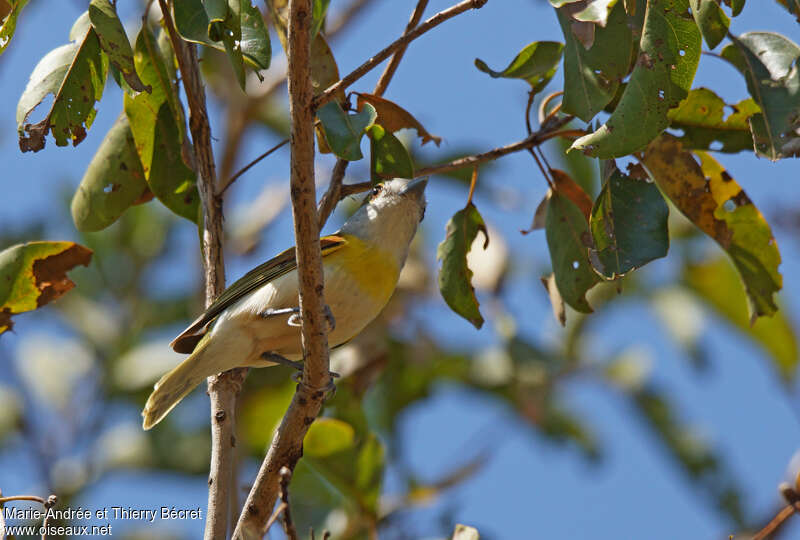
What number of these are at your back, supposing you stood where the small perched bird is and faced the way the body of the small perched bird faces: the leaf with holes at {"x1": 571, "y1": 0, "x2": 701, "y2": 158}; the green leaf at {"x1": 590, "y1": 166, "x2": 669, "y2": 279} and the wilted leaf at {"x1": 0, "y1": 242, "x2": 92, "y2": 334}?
1

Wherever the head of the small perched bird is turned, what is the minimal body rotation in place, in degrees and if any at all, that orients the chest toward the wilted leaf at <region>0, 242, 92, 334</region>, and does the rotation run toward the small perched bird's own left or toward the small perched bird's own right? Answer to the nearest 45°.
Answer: approximately 180°

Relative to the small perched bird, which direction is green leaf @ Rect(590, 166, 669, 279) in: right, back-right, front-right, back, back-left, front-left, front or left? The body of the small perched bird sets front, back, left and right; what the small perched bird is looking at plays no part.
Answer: front-right

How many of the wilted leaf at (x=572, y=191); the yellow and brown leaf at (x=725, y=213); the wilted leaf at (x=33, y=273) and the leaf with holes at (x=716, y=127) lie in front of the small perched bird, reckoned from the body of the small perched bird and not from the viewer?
3

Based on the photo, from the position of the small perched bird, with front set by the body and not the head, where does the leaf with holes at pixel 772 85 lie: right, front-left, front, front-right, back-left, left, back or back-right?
front-right

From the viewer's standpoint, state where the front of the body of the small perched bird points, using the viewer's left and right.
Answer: facing to the right of the viewer

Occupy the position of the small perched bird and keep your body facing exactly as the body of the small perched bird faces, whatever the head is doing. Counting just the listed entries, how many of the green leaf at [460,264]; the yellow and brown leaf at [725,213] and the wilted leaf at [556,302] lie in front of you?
3

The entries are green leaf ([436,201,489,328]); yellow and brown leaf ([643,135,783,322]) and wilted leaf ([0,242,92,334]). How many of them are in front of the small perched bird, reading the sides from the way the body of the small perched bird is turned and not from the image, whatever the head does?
2
